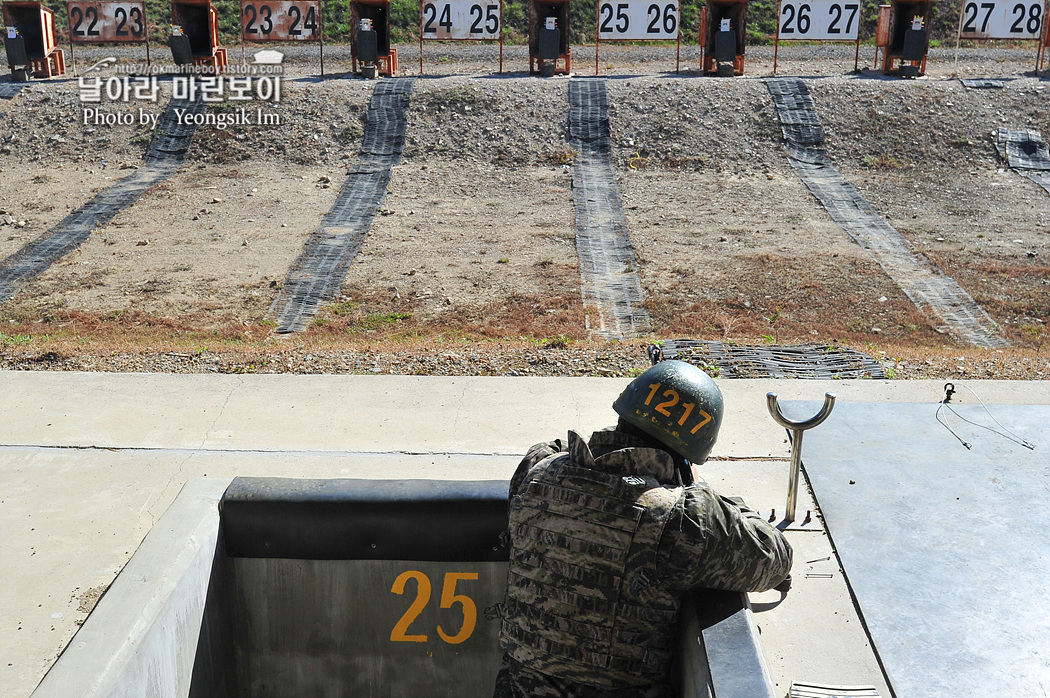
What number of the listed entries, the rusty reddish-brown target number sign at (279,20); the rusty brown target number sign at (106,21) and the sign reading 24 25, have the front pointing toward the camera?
3

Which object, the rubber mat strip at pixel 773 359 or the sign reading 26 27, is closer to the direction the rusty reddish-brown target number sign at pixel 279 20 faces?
the rubber mat strip

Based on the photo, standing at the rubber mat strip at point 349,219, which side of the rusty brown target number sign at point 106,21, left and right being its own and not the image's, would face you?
front

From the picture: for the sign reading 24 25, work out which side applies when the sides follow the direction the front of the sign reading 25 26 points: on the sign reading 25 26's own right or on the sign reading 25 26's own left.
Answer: on the sign reading 25 26's own right

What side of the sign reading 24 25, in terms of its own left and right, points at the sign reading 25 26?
left

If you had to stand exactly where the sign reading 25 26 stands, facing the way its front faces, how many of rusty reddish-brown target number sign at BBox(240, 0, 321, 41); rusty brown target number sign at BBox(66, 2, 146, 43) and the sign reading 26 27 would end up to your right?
2

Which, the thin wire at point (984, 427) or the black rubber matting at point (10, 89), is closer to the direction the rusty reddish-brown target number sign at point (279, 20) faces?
the thin wire

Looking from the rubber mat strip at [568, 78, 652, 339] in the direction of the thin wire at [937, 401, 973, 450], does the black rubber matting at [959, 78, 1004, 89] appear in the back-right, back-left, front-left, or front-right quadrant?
back-left

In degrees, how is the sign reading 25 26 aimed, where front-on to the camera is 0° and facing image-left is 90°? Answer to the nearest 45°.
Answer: approximately 0°

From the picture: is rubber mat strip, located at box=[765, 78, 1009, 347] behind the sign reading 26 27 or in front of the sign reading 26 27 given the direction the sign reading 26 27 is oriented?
in front

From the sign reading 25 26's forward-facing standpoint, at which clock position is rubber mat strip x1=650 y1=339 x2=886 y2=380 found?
The rubber mat strip is roughly at 12 o'clock from the sign reading 25 26.

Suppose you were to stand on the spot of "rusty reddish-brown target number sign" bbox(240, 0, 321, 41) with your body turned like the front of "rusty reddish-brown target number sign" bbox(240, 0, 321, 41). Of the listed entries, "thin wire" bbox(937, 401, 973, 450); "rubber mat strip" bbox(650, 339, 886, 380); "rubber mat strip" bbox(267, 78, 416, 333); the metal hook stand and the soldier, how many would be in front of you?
5
